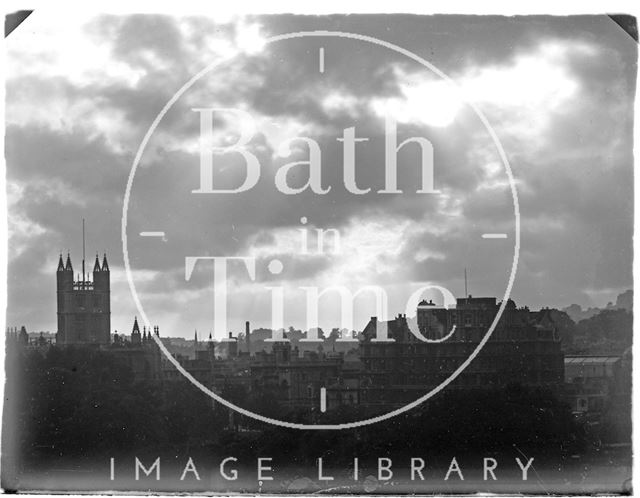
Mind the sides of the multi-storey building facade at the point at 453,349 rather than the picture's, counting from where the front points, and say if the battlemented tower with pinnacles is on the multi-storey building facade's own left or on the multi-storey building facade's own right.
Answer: on the multi-storey building facade's own right

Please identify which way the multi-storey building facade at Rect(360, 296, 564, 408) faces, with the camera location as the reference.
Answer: facing the viewer
